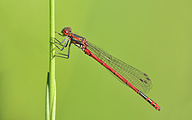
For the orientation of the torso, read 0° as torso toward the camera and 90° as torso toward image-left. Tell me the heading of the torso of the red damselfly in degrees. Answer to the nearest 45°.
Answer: approximately 90°
